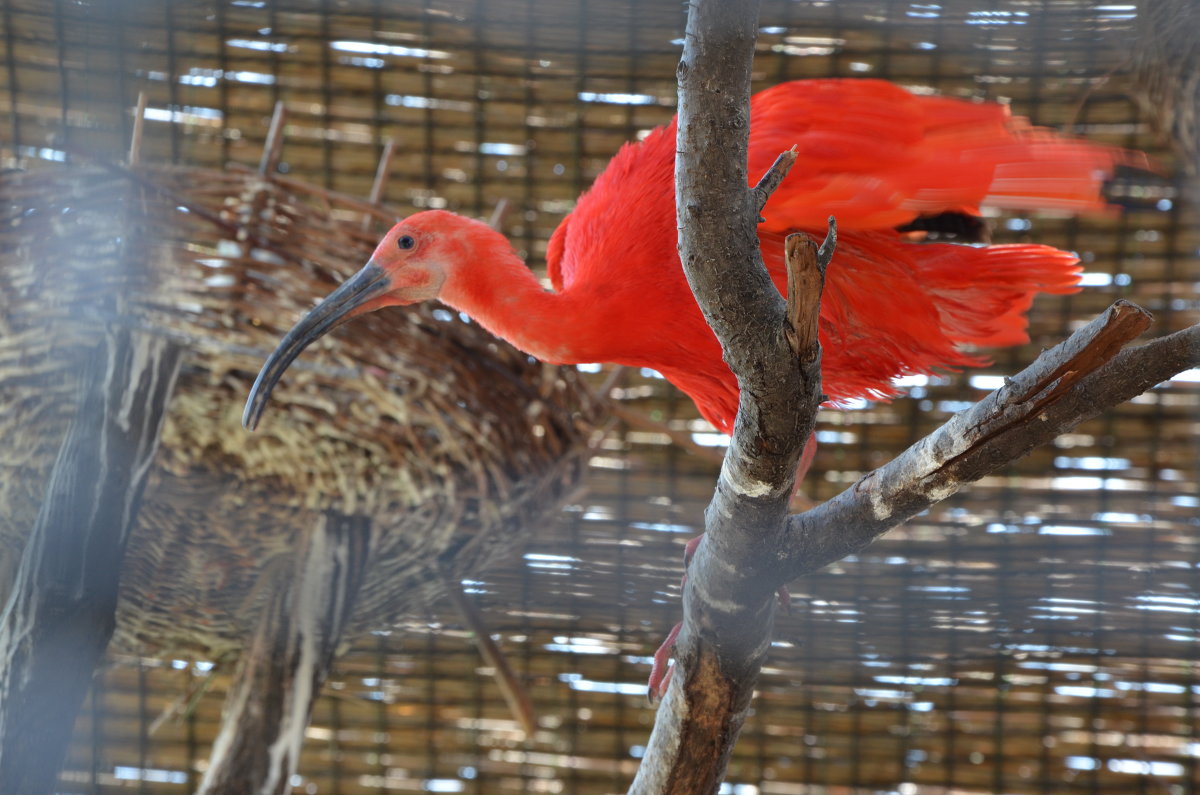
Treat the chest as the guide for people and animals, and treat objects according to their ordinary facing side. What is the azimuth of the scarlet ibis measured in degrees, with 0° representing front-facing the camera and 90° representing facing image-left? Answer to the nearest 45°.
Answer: approximately 90°
